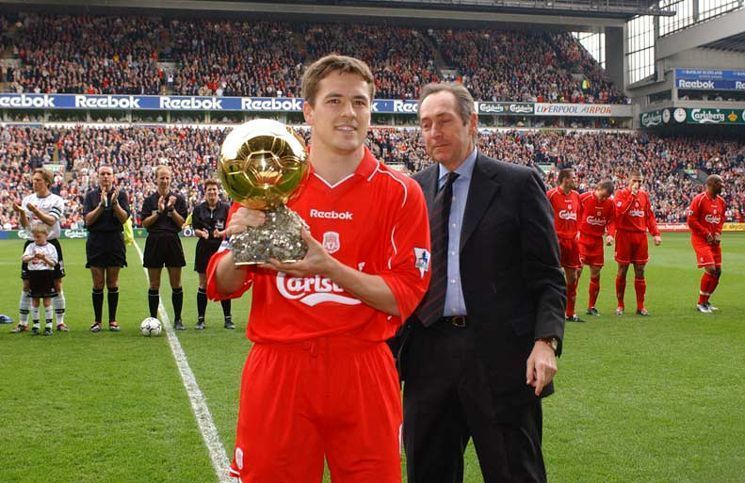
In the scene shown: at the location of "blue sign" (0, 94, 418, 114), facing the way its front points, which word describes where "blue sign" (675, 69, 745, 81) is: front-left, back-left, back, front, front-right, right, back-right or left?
left

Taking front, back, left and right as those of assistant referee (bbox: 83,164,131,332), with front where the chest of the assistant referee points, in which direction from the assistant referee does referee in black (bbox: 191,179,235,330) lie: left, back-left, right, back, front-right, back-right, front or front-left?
left

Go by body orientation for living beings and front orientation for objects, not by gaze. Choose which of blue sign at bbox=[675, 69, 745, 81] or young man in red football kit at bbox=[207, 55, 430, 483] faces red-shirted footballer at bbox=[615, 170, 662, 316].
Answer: the blue sign

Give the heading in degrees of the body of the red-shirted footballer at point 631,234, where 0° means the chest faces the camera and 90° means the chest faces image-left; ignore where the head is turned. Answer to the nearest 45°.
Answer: approximately 0°

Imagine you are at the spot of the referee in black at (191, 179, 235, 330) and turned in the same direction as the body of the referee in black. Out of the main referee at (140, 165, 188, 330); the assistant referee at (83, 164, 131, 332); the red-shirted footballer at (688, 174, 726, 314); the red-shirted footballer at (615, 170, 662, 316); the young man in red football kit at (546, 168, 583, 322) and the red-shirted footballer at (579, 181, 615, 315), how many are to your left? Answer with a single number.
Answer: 4

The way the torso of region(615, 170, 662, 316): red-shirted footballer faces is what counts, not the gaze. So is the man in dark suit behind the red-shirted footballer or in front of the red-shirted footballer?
in front
